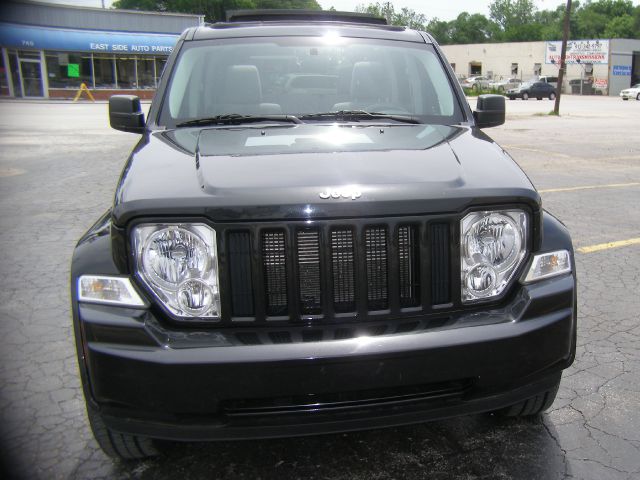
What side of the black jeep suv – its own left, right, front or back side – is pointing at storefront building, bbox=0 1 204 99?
back

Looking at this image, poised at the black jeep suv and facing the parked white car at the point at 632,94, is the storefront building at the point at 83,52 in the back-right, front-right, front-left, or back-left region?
front-left

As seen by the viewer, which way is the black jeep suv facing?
toward the camera

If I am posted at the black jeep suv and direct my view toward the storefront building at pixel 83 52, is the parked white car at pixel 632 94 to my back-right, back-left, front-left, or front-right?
front-right

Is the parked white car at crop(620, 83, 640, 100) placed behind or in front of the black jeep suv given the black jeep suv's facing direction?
behind
